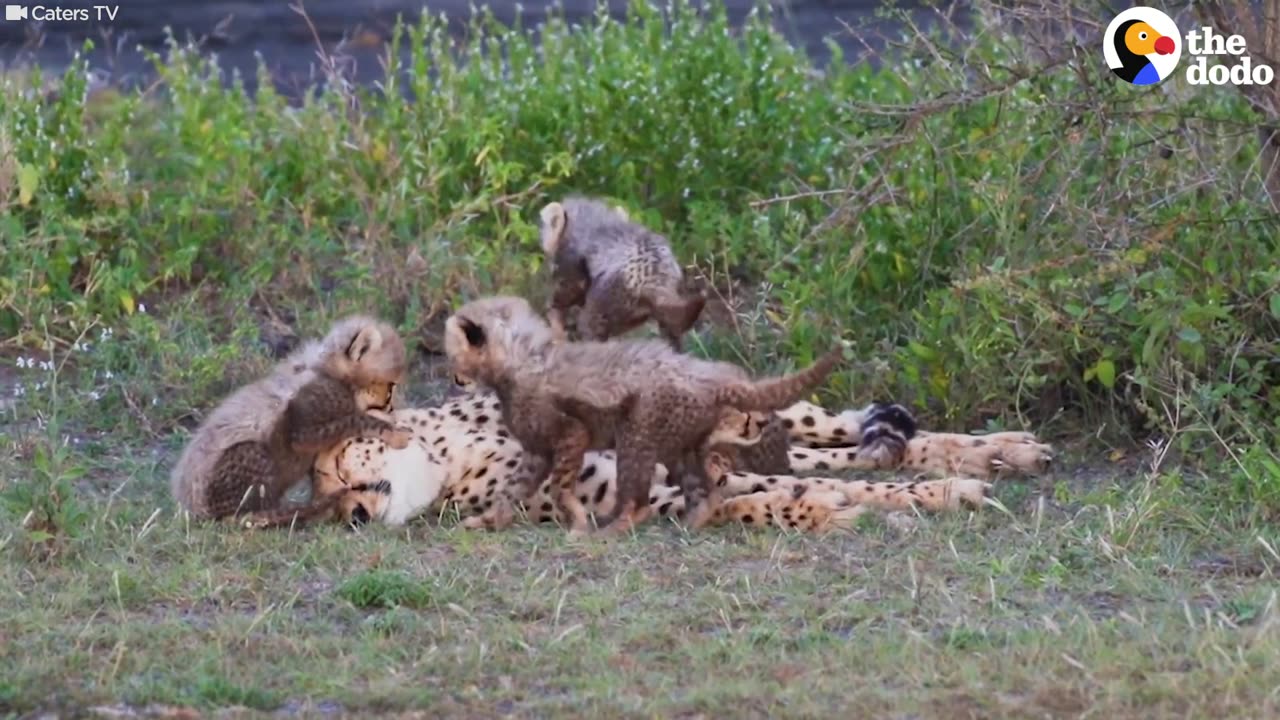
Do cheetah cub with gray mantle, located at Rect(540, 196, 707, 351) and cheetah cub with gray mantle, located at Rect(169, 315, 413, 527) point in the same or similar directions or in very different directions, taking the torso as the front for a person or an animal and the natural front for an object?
very different directions

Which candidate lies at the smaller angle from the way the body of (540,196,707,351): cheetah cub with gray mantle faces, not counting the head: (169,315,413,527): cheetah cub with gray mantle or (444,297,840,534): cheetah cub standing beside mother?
the cheetah cub with gray mantle

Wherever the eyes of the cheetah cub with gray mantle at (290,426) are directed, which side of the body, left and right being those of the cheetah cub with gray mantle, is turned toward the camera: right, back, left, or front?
right

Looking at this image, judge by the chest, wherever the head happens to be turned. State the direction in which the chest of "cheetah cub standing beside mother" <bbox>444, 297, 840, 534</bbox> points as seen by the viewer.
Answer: to the viewer's left

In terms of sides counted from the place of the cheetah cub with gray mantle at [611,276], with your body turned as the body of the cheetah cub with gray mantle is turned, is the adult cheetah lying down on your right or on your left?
on your left

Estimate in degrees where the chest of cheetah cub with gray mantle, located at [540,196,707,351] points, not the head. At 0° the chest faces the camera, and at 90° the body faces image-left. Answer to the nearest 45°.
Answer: approximately 90°

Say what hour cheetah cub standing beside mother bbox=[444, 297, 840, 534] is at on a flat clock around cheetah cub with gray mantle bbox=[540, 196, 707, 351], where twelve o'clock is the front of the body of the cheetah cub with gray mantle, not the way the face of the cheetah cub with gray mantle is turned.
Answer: The cheetah cub standing beside mother is roughly at 9 o'clock from the cheetah cub with gray mantle.

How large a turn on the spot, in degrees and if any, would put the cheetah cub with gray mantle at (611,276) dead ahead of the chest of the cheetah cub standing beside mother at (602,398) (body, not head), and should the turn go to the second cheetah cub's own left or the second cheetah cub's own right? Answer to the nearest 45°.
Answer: approximately 90° to the second cheetah cub's own right
